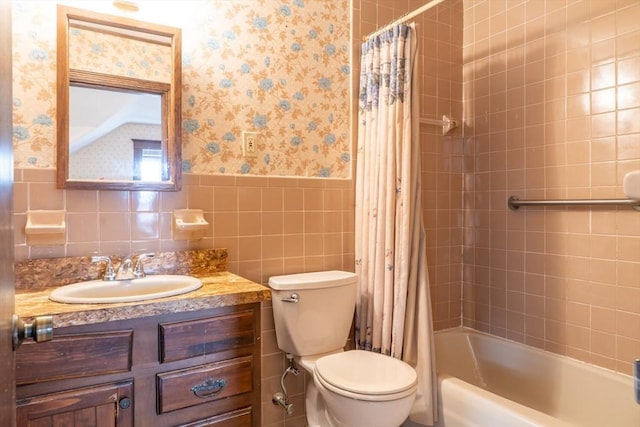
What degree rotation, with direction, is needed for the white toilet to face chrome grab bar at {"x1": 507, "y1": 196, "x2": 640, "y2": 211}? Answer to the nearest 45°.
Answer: approximately 45° to its left

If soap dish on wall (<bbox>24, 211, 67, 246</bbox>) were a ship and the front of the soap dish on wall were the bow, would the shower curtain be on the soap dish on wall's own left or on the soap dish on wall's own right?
on the soap dish on wall's own left
